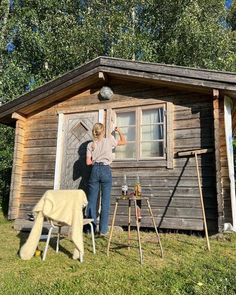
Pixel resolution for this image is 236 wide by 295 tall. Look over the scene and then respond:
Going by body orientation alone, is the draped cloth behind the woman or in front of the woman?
behind

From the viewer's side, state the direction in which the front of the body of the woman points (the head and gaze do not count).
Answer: away from the camera
